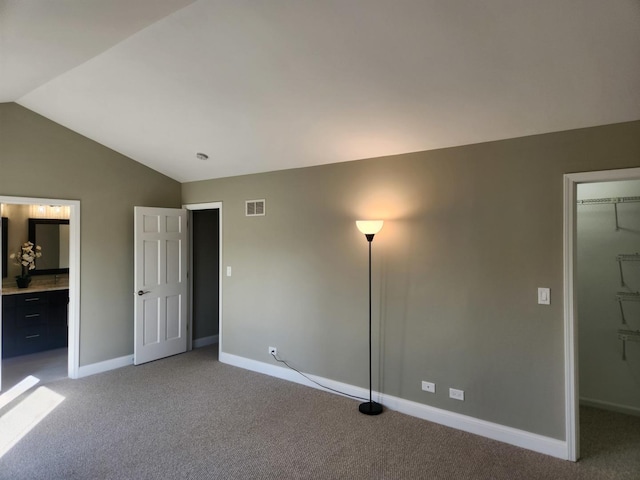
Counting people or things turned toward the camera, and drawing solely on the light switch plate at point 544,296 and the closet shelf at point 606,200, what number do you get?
2

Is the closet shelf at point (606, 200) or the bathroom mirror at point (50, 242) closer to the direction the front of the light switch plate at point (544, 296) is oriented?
the bathroom mirror

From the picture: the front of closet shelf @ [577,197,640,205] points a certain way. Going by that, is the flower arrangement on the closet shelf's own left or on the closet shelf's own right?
on the closet shelf's own right

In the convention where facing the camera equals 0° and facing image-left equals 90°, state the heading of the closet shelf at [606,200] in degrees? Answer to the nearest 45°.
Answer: approximately 0°

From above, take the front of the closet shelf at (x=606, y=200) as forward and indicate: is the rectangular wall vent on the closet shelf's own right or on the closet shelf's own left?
on the closet shelf's own right

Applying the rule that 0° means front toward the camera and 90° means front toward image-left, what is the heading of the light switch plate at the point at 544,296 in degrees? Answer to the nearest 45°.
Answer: approximately 0°

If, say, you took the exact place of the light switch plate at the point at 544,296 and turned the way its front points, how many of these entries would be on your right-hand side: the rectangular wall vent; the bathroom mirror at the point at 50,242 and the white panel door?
3
